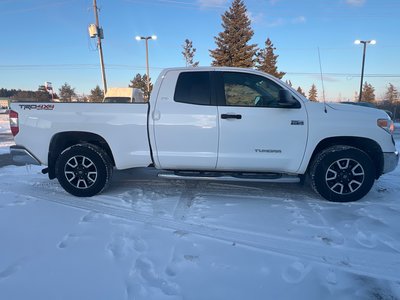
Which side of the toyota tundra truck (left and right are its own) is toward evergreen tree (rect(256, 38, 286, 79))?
left

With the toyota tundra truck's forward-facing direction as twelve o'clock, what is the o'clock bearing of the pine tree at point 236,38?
The pine tree is roughly at 9 o'clock from the toyota tundra truck.

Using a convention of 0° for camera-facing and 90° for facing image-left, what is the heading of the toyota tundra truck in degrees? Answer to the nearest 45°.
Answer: approximately 270°
